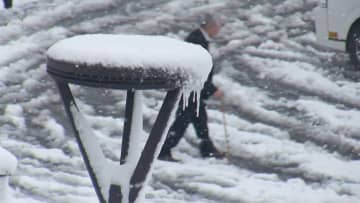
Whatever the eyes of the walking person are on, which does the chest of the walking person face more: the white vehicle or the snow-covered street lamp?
the white vehicle

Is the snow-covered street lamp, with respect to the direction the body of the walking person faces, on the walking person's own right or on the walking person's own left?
on the walking person's own right

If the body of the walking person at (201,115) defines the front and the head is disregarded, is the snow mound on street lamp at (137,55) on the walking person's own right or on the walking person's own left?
on the walking person's own right

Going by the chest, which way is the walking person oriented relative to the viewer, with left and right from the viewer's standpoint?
facing to the right of the viewer
